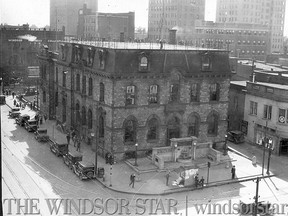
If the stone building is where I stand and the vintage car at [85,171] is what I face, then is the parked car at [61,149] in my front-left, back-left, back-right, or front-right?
front-right
